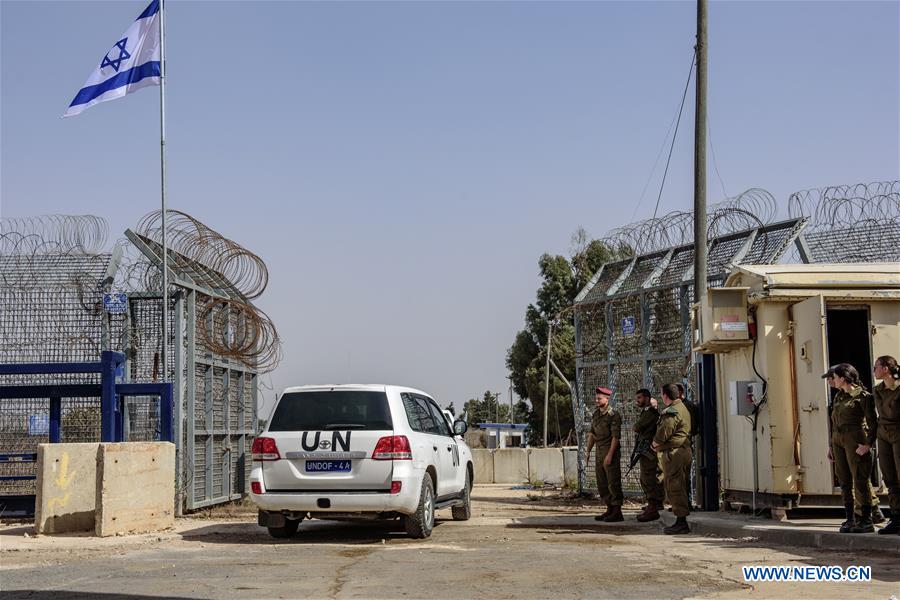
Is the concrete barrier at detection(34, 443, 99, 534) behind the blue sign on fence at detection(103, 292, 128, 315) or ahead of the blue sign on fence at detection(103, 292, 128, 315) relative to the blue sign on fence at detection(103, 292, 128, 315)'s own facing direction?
ahead

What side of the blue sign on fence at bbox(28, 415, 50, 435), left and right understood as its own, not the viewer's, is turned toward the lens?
front

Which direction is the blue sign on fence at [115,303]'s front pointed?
toward the camera

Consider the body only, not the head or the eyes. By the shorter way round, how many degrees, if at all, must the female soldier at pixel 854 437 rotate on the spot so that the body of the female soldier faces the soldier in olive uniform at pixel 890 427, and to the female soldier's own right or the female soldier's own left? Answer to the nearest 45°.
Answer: approximately 90° to the female soldier's own left

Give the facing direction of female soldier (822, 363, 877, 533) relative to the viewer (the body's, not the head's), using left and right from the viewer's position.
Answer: facing the viewer and to the left of the viewer

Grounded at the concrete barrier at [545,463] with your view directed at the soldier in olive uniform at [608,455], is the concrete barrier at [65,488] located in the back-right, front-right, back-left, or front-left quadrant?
front-right

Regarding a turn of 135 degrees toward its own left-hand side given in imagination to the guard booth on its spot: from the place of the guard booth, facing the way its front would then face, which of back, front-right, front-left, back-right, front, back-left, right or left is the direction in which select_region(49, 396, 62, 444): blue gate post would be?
back-left

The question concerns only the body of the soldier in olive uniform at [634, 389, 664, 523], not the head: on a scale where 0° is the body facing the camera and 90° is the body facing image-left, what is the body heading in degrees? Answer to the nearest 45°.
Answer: approximately 90°

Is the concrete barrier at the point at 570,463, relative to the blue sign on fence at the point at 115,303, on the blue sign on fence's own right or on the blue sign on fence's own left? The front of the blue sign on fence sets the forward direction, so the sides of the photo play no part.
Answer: on the blue sign on fence's own left

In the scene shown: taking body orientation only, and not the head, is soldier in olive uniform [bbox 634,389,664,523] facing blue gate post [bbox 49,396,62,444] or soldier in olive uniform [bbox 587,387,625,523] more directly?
the blue gate post

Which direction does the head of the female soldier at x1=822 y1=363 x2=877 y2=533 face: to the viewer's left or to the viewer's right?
to the viewer's left

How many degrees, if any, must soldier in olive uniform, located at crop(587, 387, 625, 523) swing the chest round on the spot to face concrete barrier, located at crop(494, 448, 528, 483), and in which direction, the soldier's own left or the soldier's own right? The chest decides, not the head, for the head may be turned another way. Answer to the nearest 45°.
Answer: approximately 135° to the soldier's own right

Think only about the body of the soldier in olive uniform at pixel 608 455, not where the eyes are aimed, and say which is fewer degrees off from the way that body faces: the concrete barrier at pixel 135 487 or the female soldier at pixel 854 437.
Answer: the concrete barrier

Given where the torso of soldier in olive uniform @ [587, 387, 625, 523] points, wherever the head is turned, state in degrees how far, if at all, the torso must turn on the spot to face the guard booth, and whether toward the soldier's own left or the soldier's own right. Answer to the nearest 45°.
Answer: approximately 90° to the soldier's own left

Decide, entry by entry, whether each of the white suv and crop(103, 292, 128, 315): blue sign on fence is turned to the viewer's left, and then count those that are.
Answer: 0

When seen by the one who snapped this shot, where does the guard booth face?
facing the viewer

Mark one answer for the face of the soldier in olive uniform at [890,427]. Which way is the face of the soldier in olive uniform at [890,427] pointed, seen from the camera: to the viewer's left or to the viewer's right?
to the viewer's left
